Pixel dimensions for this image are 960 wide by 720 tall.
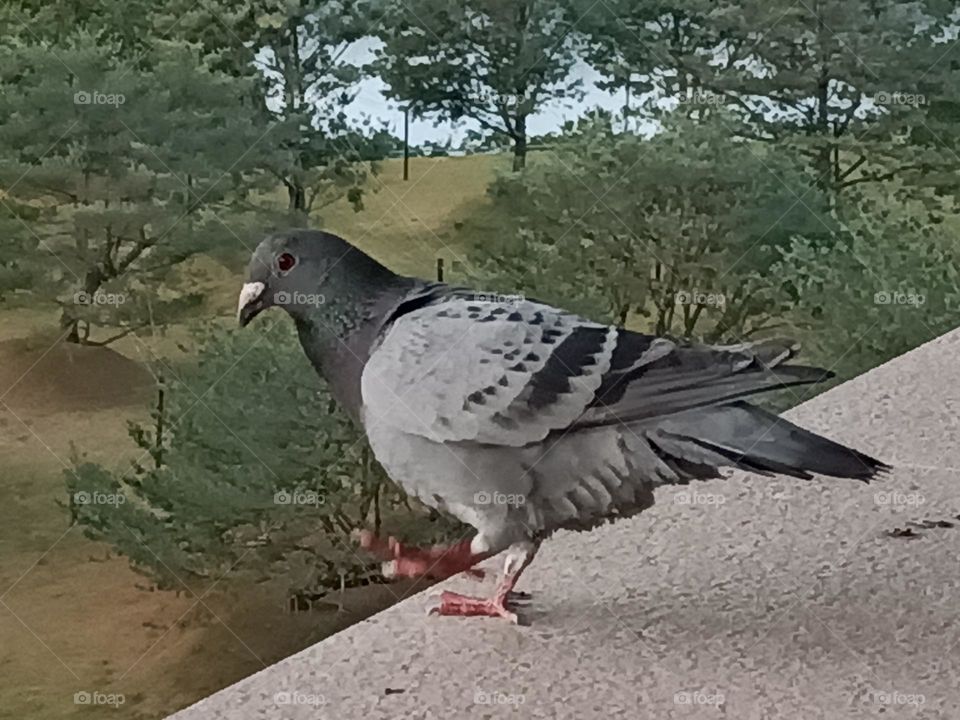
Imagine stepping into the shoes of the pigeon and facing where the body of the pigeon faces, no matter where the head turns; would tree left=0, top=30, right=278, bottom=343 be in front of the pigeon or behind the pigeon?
in front

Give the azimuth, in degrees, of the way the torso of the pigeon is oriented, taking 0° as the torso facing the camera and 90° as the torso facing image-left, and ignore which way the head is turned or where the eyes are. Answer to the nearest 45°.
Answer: approximately 90°
